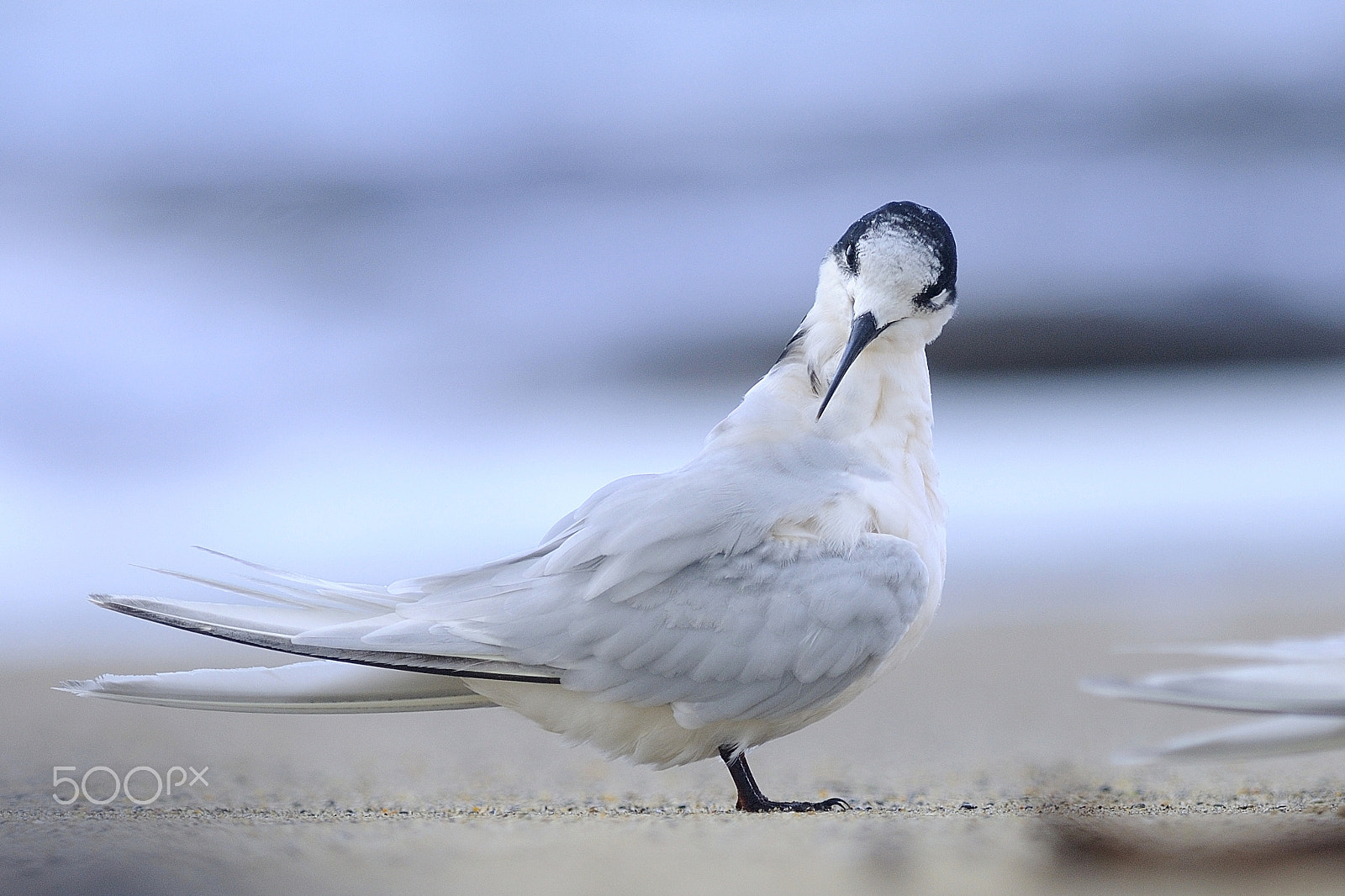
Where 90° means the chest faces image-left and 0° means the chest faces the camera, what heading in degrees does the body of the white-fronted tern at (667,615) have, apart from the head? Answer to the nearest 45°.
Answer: approximately 270°

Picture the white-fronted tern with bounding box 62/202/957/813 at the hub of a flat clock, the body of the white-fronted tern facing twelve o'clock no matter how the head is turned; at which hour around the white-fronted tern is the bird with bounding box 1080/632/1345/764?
The bird is roughly at 1 o'clock from the white-fronted tern.
